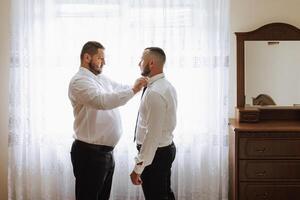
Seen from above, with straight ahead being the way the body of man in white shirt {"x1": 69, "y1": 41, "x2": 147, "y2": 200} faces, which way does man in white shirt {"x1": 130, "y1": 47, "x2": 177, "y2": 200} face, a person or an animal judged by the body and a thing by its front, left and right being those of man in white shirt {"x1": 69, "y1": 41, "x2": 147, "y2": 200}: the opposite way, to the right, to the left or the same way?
the opposite way

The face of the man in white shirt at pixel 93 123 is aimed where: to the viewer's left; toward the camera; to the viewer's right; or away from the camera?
to the viewer's right

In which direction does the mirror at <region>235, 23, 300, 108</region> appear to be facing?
toward the camera

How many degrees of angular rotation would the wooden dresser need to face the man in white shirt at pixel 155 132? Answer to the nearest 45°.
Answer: approximately 45° to its right

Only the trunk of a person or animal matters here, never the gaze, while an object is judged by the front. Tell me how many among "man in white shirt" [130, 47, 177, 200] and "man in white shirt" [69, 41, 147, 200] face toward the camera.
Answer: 0

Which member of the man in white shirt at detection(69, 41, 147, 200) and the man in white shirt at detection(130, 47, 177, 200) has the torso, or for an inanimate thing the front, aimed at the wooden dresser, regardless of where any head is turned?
the man in white shirt at detection(69, 41, 147, 200)

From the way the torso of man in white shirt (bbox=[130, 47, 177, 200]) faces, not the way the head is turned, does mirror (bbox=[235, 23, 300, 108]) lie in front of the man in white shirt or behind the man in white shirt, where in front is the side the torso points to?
behind

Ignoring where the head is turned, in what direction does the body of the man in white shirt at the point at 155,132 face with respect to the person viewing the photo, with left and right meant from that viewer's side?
facing to the left of the viewer

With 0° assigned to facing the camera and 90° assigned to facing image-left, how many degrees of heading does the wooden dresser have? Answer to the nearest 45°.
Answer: approximately 0°

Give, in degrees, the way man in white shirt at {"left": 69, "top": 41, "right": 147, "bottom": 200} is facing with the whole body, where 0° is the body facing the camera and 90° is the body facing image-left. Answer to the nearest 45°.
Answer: approximately 270°

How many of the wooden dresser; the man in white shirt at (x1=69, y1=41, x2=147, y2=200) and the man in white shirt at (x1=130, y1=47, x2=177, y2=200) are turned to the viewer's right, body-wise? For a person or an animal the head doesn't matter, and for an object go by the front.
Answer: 1

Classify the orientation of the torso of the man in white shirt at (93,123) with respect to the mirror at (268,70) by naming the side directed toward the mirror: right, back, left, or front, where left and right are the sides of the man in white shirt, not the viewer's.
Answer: front

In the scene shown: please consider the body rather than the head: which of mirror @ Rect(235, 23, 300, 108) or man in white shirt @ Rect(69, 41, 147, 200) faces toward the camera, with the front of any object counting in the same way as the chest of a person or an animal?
the mirror

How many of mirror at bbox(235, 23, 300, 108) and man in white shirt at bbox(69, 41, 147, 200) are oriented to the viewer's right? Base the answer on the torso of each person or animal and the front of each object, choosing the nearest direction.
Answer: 1
